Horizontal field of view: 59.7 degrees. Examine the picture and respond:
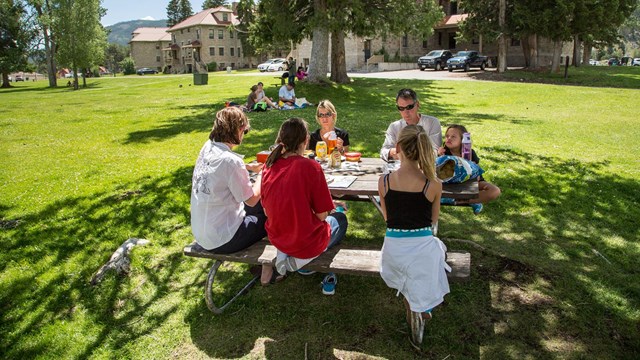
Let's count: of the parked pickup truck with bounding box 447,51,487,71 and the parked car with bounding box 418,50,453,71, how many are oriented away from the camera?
0

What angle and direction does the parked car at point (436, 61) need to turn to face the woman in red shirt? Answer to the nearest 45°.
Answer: approximately 45° to its left

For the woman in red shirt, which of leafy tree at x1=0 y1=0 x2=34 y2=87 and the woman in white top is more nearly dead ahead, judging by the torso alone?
the leafy tree

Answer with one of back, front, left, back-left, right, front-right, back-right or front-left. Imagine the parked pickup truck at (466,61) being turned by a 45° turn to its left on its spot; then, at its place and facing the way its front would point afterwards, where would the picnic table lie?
front

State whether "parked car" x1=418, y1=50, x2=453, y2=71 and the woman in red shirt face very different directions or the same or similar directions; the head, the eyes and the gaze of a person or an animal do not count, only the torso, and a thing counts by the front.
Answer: very different directions

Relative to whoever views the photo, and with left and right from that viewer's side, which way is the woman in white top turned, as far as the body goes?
facing away from the viewer and to the right of the viewer

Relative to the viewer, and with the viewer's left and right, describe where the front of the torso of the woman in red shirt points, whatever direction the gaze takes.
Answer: facing away from the viewer and to the right of the viewer

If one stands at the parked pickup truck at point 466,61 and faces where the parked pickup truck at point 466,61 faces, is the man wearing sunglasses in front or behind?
in front

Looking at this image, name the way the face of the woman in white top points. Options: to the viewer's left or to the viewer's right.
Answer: to the viewer's right

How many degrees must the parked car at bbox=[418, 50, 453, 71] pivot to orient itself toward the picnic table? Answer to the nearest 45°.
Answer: approximately 45° to its left

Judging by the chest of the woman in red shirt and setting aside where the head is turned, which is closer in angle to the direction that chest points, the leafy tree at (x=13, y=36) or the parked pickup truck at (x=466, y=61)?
the parked pickup truck
